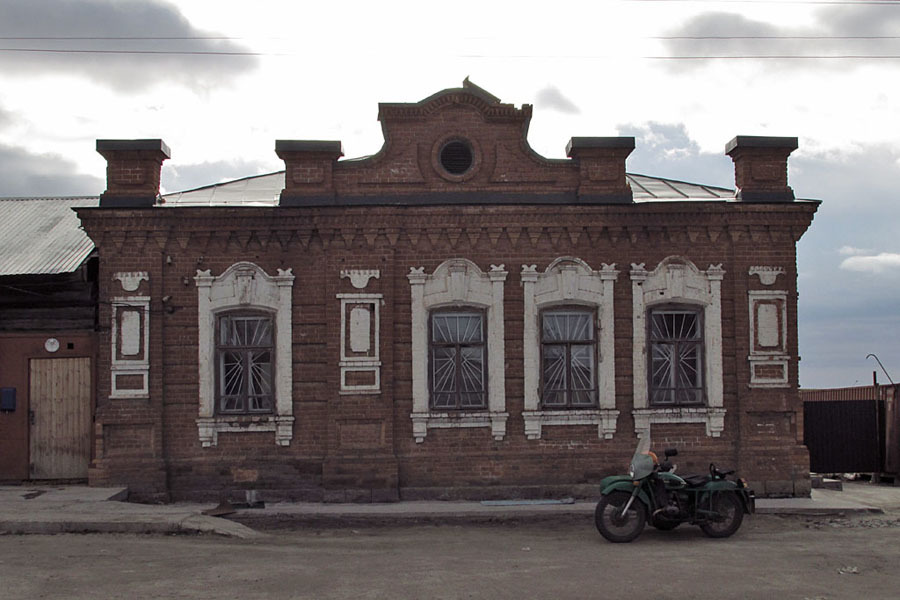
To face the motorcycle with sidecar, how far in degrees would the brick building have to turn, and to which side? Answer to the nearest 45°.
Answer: approximately 45° to its left

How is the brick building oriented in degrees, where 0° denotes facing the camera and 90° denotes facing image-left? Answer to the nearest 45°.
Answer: approximately 0°
